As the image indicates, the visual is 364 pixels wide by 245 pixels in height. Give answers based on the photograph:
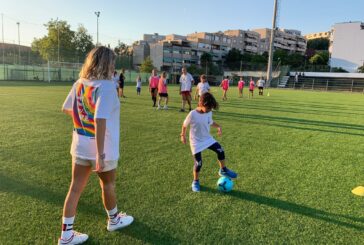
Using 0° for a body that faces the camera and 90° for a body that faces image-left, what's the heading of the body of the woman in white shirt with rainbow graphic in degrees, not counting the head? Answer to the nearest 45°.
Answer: approximately 225°

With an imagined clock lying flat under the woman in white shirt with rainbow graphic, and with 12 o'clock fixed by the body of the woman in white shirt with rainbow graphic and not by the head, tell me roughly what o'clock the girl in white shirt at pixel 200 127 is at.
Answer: The girl in white shirt is roughly at 12 o'clock from the woman in white shirt with rainbow graphic.

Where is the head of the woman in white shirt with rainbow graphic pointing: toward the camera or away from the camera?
away from the camera

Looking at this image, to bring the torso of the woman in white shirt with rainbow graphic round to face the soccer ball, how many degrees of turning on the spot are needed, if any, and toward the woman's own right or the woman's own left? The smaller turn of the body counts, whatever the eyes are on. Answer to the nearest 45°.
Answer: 0° — they already face it
